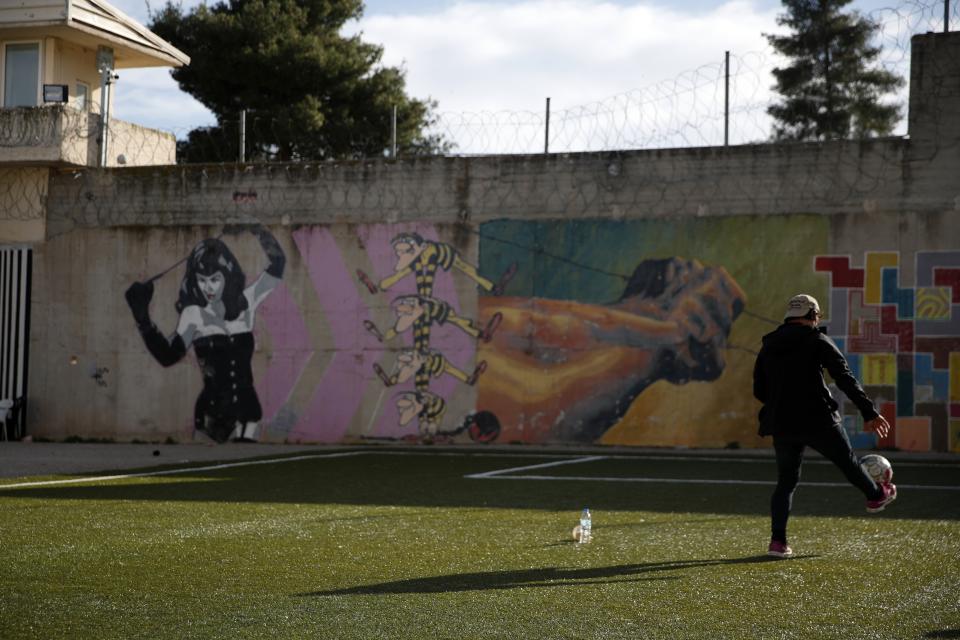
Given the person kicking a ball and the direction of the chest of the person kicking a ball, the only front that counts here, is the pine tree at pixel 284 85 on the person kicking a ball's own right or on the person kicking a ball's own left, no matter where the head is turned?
on the person kicking a ball's own left

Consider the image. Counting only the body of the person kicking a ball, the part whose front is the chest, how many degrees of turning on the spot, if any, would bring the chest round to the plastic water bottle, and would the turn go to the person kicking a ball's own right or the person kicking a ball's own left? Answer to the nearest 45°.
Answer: approximately 135° to the person kicking a ball's own left

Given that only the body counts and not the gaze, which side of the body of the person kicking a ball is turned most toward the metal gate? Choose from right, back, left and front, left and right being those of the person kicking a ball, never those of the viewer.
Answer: left

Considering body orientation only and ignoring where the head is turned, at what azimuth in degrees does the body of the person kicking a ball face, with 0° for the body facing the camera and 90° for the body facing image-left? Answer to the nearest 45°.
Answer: approximately 225°

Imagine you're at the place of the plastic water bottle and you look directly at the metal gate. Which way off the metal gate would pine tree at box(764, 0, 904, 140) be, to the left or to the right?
right

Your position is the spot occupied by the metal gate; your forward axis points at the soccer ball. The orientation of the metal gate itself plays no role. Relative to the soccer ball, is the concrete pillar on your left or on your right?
left

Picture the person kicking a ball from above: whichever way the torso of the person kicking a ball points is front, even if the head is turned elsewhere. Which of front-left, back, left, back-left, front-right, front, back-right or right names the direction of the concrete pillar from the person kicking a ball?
front-left

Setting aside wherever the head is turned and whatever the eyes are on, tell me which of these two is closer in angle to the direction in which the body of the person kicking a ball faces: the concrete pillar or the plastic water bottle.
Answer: the concrete pillar

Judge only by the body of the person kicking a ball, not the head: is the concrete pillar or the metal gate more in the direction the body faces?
the concrete pillar

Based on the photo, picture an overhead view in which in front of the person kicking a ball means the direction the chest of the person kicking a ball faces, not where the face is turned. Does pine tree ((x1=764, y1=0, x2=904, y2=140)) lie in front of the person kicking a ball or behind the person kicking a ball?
in front
